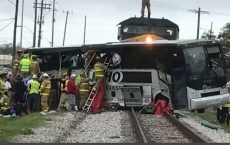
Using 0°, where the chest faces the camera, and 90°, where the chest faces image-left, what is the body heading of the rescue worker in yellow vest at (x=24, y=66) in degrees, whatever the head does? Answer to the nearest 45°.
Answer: approximately 180°

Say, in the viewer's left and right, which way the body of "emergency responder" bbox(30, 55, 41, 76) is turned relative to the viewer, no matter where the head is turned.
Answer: facing away from the viewer

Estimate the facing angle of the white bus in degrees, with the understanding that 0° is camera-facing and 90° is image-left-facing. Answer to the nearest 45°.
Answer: approximately 315°

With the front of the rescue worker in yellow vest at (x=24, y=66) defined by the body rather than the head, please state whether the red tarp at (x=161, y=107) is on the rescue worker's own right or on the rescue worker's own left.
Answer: on the rescue worker's own right

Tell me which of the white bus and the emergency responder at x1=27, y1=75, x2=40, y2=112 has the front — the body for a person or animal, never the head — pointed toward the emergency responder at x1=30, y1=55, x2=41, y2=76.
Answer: the emergency responder at x1=27, y1=75, x2=40, y2=112

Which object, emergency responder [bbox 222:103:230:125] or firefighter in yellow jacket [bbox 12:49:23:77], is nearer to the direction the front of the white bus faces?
the emergency responder

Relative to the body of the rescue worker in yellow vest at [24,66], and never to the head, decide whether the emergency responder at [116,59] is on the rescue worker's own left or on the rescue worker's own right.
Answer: on the rescue worker's own right

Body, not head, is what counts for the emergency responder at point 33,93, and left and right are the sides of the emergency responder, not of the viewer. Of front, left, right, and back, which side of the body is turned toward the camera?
back

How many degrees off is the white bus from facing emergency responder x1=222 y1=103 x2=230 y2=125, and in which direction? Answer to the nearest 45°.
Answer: approximately 45° to its left

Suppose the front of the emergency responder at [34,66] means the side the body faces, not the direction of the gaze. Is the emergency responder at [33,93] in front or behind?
behind

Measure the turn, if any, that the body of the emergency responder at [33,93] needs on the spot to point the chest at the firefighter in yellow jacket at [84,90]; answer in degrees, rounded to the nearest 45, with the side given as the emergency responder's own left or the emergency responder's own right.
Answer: approximately 90° to the emergency responder's own right
